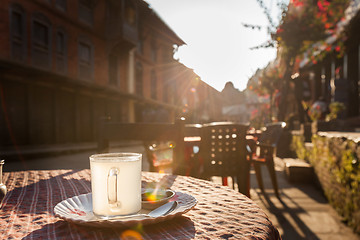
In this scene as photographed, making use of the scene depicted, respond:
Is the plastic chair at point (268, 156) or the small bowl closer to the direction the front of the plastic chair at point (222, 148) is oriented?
the plastic chair

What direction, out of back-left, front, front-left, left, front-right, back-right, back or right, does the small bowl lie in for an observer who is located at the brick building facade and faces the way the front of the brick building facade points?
front-right

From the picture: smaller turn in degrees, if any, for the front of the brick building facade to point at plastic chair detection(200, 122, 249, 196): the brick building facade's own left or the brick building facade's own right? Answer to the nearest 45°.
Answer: approximately 45° to the brick building facade's own right

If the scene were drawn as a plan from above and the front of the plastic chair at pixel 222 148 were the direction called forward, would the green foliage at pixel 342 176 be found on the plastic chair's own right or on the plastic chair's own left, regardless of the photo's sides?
on the plastic chair's own right

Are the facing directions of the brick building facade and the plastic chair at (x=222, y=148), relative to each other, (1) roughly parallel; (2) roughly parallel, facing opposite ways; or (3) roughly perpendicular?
roughly perpendicular

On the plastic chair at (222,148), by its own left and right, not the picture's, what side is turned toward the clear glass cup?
back

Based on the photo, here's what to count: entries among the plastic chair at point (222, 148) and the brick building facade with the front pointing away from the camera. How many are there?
1

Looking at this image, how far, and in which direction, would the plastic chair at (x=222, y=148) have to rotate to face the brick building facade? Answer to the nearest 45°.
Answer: approximately 45° to its left

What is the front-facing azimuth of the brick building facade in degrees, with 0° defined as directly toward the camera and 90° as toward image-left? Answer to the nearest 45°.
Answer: approximately 315°

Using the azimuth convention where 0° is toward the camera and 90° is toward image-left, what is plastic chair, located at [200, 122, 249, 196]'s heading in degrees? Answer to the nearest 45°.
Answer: approximately 180°
